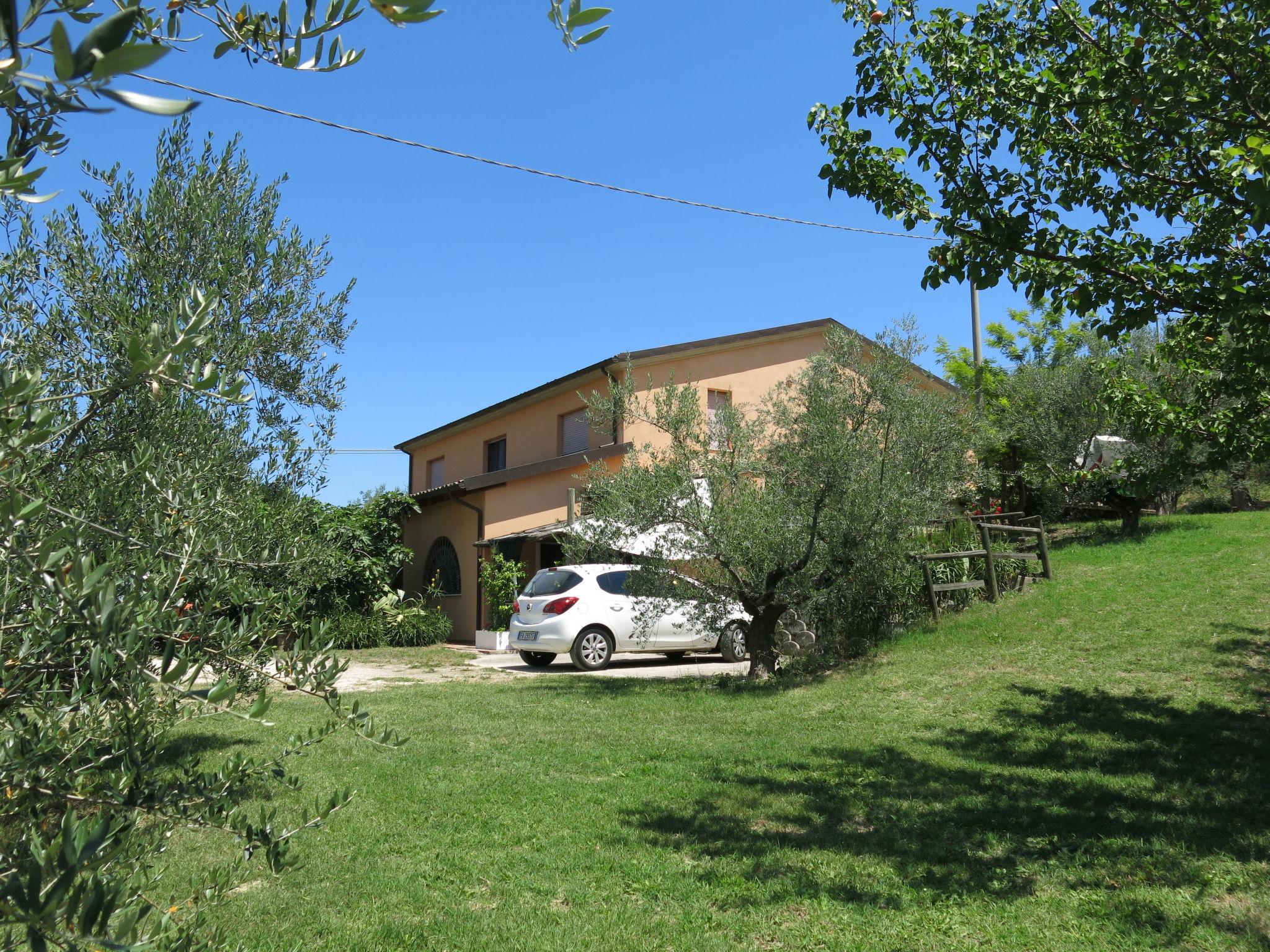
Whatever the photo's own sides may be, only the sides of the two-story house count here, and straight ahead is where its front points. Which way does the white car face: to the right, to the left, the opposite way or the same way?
the opposite way

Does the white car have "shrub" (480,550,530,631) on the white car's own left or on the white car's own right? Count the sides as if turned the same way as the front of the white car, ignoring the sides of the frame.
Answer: on the white car's own left

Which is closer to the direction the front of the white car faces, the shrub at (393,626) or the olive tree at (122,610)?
the shrub

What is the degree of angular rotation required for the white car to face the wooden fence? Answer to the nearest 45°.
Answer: approximately 45° to its right

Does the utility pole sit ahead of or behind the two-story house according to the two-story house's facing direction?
behind

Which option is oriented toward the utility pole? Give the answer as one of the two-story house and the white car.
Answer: the white car

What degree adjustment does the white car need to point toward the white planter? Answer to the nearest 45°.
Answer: approximately 90° to its left

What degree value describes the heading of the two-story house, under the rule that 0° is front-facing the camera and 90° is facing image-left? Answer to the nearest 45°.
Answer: approximately 45°

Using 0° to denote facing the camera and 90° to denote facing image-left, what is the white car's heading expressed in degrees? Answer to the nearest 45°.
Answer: approximately 225°

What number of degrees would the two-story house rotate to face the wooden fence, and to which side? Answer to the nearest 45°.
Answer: approximately 90° to its left

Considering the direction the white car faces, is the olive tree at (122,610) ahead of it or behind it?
behind
